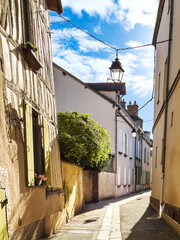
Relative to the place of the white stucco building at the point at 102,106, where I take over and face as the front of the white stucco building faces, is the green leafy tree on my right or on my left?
on my right

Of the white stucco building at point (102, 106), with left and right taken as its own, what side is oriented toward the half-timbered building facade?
right

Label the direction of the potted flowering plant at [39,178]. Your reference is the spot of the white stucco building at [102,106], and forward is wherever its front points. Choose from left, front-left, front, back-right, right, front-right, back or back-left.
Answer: right

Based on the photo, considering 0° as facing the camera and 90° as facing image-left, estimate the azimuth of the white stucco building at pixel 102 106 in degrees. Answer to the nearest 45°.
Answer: approximately 270°
